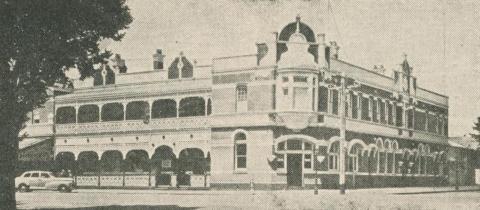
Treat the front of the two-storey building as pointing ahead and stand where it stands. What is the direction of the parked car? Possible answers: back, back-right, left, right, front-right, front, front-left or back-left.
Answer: right

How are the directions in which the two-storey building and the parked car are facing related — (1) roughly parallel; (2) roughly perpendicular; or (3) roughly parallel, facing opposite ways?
roughly perpendicular

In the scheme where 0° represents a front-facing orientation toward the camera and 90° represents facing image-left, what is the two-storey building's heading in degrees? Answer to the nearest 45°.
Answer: approximately 0°

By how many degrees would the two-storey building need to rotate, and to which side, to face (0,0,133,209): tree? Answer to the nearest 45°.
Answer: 0° — it already faces it

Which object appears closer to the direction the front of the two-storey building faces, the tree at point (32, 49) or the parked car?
the tree
